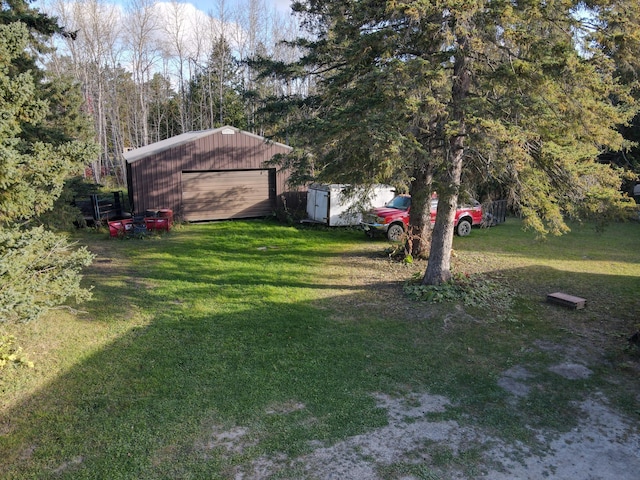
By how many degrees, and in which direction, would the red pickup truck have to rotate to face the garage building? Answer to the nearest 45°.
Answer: approximately 45° to its right

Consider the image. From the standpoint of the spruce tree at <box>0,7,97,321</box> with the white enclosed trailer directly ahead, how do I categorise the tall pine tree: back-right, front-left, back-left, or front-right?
front-right

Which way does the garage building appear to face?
toward the camera

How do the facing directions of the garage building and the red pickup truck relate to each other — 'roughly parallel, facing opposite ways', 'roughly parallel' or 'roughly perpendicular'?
roughly perpendicular

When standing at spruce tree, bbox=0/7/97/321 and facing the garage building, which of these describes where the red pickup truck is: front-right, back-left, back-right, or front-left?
front-right

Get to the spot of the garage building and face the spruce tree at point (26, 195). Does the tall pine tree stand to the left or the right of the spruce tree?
left

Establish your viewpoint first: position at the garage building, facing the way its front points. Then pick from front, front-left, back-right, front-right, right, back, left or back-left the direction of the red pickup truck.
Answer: front-left

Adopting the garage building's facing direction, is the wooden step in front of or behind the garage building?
in front

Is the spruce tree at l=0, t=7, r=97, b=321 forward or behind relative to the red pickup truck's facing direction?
forward

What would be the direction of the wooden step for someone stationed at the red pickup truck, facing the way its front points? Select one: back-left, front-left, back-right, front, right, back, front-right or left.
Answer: left

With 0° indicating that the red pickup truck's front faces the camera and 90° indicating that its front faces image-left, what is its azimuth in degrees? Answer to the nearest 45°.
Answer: approximately 45°
